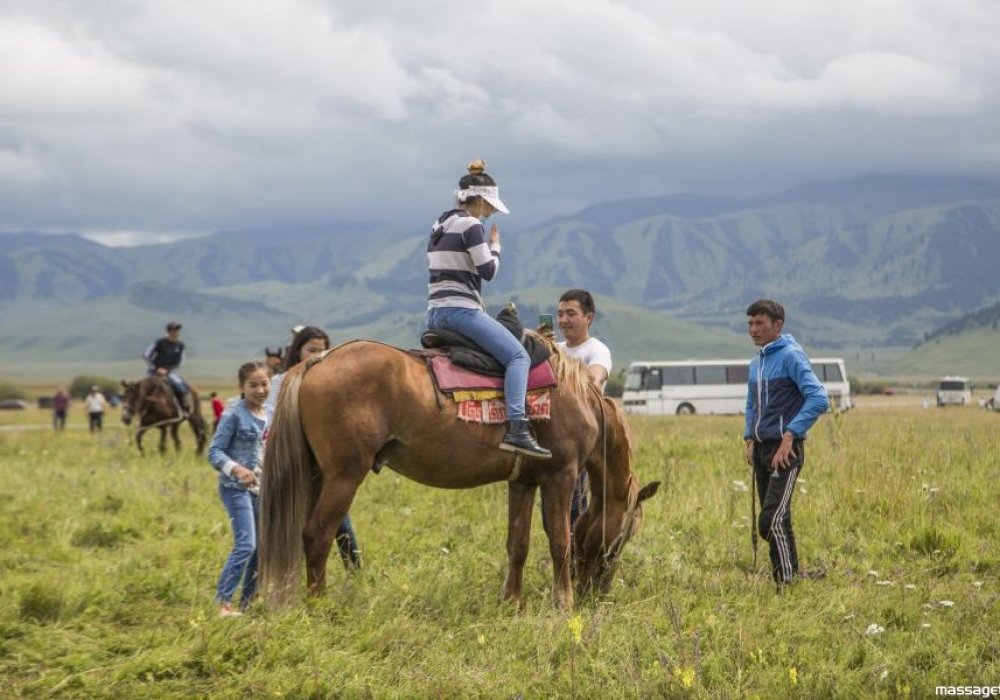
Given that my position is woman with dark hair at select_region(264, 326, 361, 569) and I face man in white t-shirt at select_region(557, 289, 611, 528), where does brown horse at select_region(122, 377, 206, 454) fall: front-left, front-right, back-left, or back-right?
back-left

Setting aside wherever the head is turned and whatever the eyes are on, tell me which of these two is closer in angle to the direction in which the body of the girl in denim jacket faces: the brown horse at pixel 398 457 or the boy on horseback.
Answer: the brown horse

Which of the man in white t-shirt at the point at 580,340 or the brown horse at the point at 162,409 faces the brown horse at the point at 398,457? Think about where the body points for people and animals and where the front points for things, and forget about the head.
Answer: the man in white t-shirt

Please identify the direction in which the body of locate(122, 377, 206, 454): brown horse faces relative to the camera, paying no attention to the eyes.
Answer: to the viewer's left

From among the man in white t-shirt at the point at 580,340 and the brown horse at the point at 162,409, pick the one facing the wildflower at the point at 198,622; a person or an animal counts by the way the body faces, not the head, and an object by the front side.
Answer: the man in white t-shirt

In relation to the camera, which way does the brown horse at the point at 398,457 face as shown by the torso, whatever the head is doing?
to the viewer's right

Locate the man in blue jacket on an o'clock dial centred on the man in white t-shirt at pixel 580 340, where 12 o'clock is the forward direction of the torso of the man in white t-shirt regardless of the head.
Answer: The man in blue jacket is roughly at 8 o'clock from the man in white t-shirt.

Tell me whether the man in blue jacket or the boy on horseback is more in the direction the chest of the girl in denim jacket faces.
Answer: the man in blue jacket

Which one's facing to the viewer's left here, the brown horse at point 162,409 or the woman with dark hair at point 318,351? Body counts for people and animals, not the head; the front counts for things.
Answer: the brown horse

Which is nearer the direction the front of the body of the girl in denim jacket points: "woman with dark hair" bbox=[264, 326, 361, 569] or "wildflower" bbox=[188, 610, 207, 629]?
the wildflower

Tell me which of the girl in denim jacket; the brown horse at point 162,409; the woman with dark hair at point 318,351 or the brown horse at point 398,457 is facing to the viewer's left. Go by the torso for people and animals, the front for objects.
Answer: the brown horse at point 162,409
